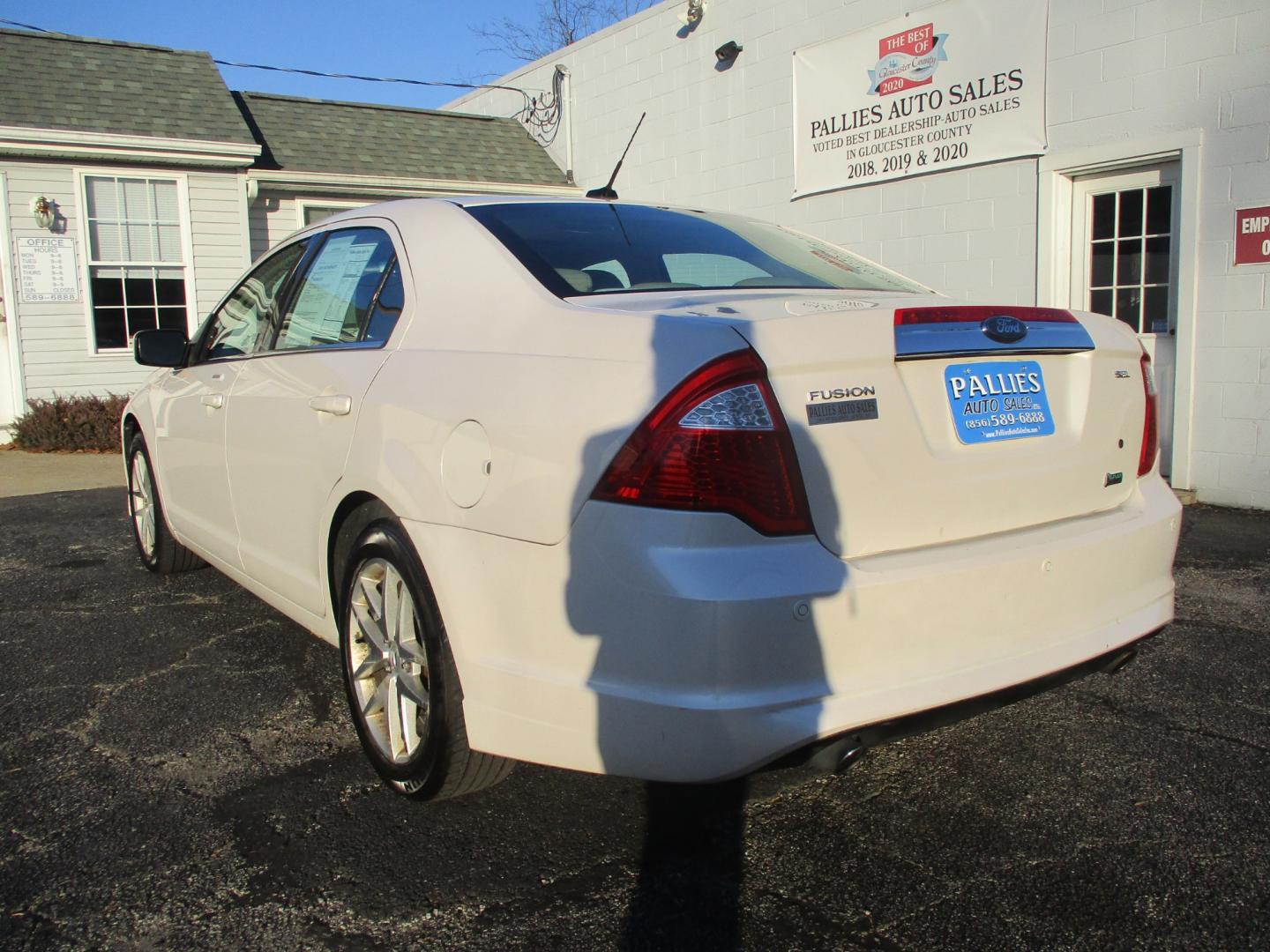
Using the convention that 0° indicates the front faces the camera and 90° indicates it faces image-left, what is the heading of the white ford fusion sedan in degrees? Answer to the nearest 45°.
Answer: approximately 135°

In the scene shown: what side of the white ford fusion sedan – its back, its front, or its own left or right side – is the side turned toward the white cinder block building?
right

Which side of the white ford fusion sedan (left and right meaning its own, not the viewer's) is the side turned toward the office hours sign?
front

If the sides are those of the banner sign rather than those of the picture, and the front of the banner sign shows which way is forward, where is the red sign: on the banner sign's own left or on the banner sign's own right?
on the banner sign's own left

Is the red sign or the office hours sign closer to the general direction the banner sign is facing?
the office hours sign

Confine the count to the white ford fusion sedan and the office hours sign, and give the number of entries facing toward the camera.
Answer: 1

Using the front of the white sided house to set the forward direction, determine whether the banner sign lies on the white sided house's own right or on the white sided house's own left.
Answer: on the white sided house's own left

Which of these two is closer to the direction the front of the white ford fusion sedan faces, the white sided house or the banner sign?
the white sided house

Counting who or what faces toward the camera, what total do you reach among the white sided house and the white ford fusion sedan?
1
